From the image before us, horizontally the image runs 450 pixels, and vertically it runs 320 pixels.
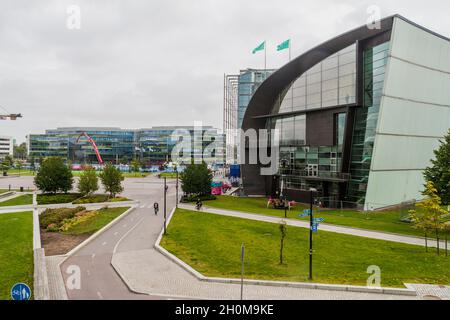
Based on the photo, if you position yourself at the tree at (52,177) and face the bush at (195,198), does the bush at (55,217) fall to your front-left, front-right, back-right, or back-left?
front-right

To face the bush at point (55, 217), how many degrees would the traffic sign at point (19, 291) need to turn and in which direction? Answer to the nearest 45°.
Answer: approximately 180°

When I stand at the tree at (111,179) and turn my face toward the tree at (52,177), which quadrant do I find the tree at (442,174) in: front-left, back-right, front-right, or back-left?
back-left

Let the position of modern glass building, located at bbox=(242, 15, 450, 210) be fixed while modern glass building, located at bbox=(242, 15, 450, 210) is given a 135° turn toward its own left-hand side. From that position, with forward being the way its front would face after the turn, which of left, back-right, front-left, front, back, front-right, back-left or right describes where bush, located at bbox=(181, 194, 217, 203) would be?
back

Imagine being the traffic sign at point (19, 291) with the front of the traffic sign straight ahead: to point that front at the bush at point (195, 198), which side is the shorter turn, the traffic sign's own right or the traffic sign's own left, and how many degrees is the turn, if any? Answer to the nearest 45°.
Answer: approximately 135° to the traffic sign's own left

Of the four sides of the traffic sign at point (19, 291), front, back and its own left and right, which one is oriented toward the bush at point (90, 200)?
back

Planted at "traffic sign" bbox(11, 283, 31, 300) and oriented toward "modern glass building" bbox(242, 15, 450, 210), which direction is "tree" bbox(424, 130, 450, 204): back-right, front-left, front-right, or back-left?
front-right

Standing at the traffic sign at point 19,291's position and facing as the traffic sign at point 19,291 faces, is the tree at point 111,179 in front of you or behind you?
behind

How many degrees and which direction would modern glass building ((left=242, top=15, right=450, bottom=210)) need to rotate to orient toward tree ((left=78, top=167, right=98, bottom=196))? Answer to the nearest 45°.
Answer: approximately 45° to its right

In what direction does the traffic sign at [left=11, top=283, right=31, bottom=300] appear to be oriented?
toward the camera

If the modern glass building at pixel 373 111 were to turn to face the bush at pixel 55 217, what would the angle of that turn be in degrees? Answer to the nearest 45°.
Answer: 0° — it already faces it

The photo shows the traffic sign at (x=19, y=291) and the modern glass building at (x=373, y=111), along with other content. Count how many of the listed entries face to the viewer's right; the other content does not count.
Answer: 0

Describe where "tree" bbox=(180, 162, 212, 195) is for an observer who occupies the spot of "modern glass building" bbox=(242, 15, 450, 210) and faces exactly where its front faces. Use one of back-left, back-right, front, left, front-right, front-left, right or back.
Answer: front-right

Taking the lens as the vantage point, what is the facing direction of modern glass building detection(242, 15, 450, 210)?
facing the viewer and to the left of the viewer

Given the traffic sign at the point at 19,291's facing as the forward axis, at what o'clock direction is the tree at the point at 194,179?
The tree is roughly at 7 o'clock from the traffic sign.

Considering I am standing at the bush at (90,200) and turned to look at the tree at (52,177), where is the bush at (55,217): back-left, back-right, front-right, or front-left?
back-left
